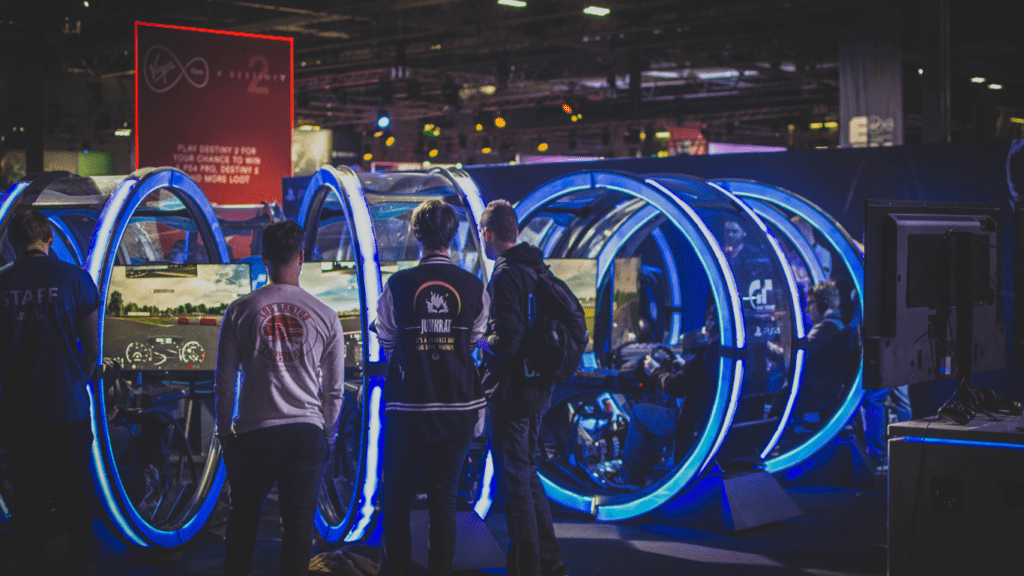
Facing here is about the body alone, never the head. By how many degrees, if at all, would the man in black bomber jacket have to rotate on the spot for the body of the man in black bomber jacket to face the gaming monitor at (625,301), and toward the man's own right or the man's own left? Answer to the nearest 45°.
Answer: approximately 45° to the man's own right

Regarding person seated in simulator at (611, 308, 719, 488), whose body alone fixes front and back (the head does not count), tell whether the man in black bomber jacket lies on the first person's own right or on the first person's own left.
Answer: on the first person's own left

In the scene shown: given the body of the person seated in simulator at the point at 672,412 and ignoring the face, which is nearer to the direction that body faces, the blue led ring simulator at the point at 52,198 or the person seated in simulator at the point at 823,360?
the blue led ring simulator

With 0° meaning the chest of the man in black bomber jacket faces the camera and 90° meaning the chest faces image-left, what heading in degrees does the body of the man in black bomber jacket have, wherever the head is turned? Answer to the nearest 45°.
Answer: approximately 180°

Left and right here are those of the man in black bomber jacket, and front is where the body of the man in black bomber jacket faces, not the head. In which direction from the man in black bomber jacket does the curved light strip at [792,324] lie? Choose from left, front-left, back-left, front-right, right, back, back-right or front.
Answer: front-right

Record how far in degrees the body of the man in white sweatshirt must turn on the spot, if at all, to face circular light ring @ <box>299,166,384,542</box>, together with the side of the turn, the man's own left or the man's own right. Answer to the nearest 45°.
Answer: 0° — they already face it

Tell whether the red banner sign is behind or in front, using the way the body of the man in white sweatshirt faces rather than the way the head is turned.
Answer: in front

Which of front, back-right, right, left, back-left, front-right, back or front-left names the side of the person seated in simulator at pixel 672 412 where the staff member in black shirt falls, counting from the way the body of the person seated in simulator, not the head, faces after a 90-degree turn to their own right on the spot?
back-left

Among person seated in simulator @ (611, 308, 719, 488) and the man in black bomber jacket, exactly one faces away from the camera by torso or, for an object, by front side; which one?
the man in black bomber jacket

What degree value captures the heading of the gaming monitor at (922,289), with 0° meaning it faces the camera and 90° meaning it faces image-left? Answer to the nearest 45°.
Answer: approximately 135°

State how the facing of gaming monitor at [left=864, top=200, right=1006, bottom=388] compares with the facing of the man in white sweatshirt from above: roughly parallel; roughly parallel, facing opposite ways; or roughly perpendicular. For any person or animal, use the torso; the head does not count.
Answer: roughly parallel

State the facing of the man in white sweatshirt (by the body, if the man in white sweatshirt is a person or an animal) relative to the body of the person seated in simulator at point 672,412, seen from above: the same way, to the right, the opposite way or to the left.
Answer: to the right

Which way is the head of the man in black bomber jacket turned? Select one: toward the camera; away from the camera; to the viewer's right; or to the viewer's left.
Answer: away from the camera

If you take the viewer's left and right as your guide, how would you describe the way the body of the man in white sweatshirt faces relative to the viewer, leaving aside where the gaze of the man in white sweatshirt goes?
facing away from the viewer

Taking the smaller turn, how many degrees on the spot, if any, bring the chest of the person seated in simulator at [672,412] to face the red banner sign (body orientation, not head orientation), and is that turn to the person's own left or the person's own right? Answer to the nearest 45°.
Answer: approximately 45° to the person's own right

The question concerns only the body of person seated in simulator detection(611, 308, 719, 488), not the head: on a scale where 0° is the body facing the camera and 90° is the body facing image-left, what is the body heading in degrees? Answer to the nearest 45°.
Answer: approximately 90°

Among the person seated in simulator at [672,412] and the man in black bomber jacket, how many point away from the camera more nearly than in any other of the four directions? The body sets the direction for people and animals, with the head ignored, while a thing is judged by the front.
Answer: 1

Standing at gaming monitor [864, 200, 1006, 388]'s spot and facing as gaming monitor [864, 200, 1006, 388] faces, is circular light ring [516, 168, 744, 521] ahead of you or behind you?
ahead
